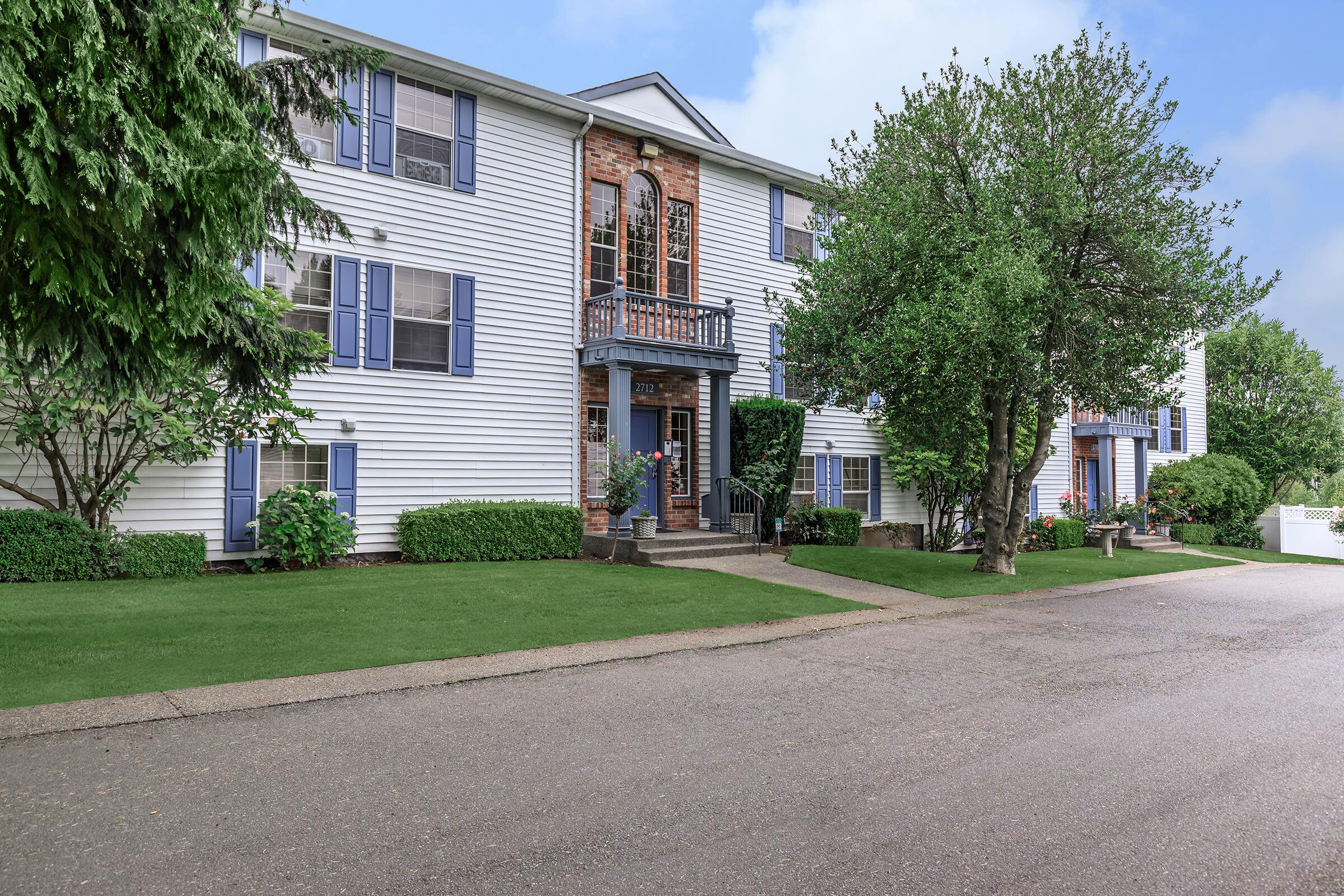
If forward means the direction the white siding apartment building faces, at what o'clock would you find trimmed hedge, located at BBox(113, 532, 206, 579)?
The trimmed hedge is roughly at 3 o'clock from the white siding apartment building.

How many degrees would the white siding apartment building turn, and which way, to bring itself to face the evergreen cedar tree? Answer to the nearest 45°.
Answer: approximately 45° to its right

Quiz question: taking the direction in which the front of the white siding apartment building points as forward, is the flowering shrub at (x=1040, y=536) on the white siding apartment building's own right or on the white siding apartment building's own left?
on the white siding apartment building's own left

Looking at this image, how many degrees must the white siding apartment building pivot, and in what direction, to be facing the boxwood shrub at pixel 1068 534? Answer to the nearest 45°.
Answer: approximately 90° to its left

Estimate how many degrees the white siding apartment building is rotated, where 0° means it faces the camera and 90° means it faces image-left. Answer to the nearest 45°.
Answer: approximately 315°

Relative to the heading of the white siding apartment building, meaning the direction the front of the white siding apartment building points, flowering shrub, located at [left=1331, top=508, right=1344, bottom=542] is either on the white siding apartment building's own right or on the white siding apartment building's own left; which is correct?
on the white siding apartment building's own left

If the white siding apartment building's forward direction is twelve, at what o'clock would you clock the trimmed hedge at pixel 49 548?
The trimmed hedge is roughly at 3 o'clock from the white siding apartment building.

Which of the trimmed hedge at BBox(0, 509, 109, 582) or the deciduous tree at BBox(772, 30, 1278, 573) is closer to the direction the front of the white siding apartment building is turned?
the deciduous tree

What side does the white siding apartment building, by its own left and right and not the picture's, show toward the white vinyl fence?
left
